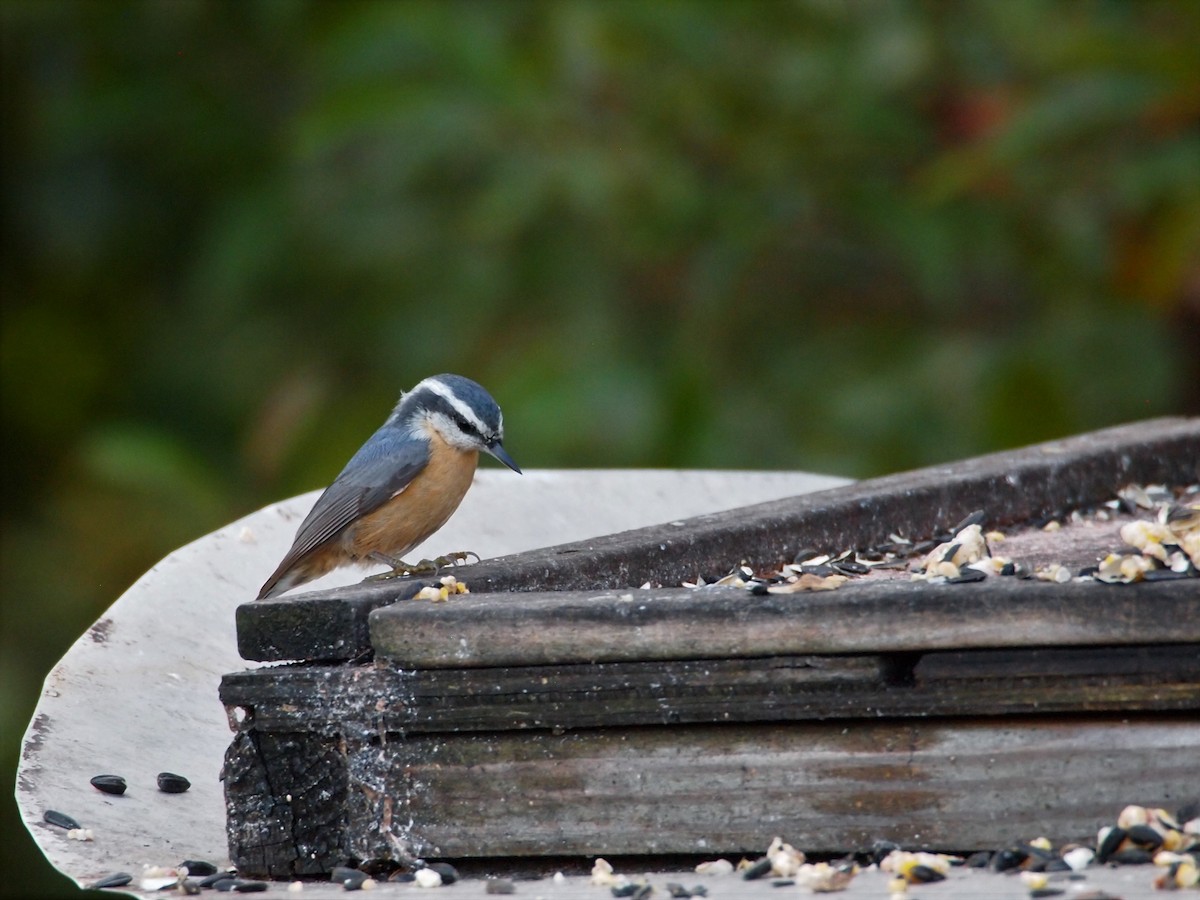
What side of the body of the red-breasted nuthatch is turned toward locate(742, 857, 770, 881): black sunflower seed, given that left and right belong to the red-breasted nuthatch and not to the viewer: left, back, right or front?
front

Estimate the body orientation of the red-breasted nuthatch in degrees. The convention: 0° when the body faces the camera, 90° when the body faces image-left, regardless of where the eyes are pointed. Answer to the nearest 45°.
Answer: approximately 270°

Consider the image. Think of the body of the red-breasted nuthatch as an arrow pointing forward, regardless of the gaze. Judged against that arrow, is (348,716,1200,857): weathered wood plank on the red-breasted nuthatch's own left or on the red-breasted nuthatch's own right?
on the red-breasted nuthatch's own right

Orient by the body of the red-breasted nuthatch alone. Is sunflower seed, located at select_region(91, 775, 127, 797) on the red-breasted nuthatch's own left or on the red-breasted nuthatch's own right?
on the red-breasted nuthatch's own right

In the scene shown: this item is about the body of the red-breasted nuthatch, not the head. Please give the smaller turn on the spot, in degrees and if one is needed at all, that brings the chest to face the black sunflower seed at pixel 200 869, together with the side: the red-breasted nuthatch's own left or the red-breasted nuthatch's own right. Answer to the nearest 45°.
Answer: approximately 90° to the red-breasted nuthatch's own right
